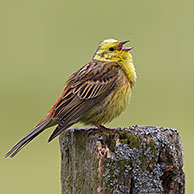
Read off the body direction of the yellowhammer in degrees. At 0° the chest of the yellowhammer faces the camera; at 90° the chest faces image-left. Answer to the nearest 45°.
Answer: approximately 270°
